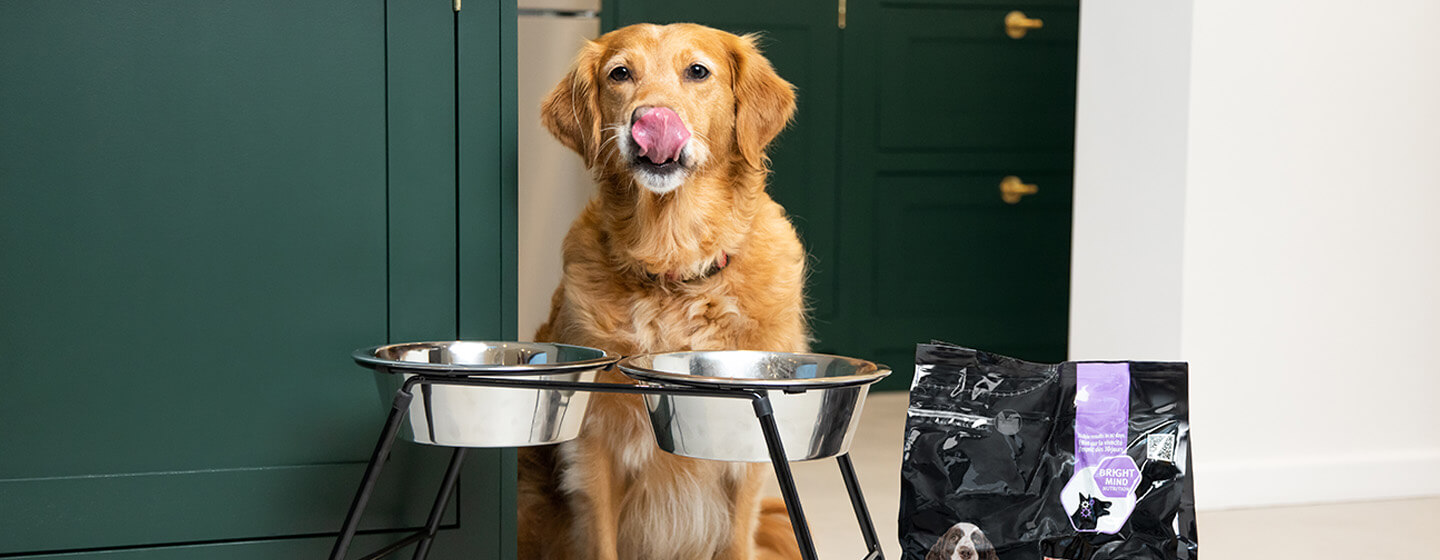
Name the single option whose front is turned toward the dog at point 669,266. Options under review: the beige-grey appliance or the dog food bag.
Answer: the beige-grey appliance

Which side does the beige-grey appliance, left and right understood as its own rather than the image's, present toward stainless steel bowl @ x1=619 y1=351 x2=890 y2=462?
front

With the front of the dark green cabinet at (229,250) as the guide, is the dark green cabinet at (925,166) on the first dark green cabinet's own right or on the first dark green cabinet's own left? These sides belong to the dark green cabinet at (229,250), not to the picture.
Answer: on the first dark green cabinet's own left

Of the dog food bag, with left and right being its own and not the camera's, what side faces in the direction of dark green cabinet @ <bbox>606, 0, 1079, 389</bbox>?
back

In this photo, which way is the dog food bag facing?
toward the camera

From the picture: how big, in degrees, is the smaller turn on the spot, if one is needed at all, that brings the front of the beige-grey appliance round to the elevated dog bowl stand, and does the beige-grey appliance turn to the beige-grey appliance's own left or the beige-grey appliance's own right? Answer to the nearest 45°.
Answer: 0° — it already faces it

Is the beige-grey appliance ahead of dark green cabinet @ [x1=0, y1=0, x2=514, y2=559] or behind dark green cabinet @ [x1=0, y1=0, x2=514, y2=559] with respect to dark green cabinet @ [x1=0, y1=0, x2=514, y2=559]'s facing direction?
behind

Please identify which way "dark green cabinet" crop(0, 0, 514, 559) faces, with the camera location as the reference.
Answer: facing the viewer
